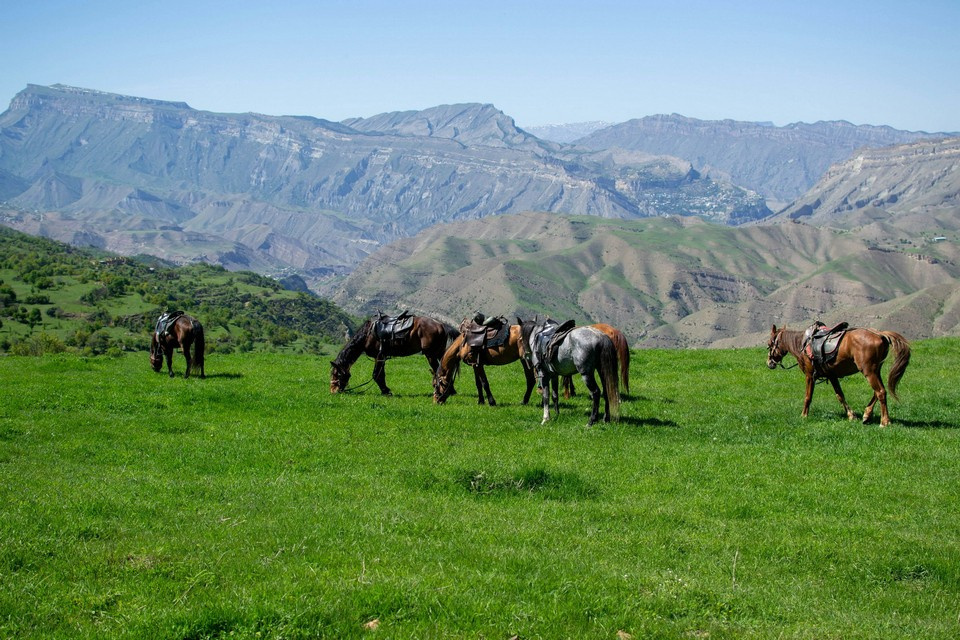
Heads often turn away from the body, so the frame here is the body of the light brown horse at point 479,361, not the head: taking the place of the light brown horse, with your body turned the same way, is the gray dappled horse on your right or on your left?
on your left

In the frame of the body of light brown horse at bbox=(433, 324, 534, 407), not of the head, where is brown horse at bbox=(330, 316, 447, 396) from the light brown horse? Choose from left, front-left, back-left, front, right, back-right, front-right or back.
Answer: front-right

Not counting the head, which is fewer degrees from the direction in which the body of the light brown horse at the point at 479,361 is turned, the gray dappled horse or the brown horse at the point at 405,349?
the brown horse

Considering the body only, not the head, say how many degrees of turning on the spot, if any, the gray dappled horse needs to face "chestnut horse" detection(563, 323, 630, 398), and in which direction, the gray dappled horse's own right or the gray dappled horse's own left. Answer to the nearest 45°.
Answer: approximately 90° to the gray dappled horse's own right

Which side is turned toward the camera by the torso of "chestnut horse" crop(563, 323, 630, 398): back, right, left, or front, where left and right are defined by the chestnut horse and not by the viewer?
left

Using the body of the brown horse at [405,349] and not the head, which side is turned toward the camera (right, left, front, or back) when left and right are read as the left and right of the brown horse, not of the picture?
left

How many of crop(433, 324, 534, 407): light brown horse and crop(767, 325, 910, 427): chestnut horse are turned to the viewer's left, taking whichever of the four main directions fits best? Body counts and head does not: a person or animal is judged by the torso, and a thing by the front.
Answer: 2

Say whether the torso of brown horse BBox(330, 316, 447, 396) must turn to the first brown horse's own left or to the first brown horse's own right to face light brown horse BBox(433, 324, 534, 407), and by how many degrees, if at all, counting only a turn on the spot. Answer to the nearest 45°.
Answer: approximately 135° to the first brown horse's own left

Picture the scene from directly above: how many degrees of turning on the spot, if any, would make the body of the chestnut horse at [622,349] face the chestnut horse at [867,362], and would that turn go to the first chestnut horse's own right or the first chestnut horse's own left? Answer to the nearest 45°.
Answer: approximately 180°

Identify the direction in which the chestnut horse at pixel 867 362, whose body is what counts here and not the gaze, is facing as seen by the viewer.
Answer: to the viewer's left

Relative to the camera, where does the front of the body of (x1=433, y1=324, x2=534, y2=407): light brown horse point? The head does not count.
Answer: to the viewer's left
